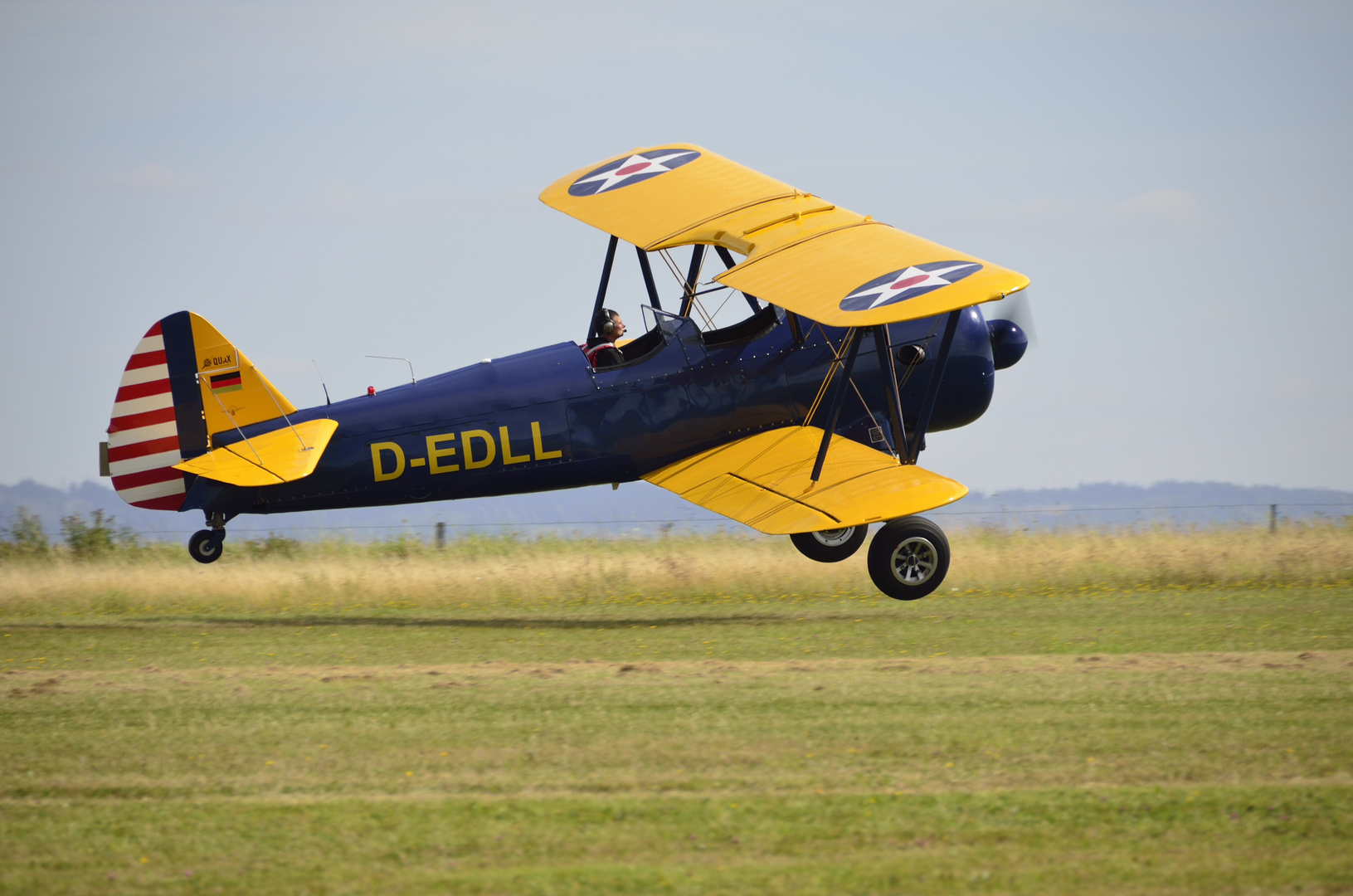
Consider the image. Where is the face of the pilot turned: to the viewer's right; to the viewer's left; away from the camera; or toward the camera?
to the viewer's right

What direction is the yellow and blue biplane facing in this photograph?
to the viewer's right

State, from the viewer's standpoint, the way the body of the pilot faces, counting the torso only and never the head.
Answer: to the viewer's right
